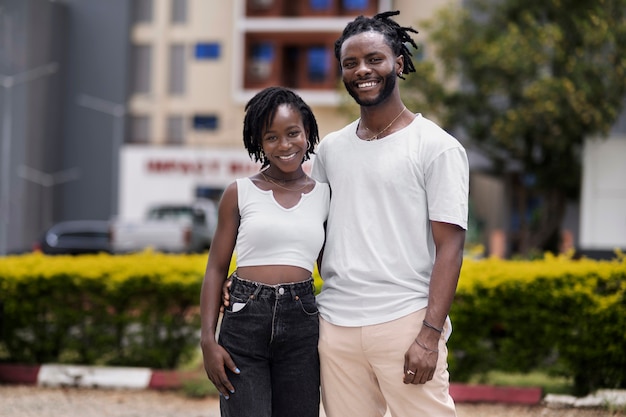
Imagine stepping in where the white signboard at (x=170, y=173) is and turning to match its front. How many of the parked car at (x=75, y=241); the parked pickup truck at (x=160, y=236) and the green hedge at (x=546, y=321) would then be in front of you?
3

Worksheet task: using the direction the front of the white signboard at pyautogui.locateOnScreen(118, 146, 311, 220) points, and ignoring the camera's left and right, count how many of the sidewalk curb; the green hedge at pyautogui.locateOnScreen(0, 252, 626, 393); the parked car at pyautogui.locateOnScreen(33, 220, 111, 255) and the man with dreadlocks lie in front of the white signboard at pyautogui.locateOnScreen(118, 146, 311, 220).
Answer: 4

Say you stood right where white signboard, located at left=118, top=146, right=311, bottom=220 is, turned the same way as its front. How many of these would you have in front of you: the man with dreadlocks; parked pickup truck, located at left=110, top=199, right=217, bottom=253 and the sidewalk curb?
3

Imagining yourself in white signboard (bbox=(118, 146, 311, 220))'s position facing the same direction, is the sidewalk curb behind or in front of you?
in front

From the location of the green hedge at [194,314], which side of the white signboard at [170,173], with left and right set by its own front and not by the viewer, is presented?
front

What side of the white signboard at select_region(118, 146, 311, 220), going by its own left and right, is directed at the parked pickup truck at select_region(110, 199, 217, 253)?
front

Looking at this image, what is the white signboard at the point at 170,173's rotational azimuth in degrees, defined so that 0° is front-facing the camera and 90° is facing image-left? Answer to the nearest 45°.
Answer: approximately 0°

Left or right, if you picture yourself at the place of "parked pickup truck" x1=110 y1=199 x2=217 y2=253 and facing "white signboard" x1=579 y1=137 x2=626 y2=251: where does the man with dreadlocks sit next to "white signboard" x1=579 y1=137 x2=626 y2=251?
right

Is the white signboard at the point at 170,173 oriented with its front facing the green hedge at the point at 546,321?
yes

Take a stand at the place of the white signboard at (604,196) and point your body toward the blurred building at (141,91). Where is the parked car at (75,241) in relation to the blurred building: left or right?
left

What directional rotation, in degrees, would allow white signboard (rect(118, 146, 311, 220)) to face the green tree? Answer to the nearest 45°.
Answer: approximately 45° to its left
